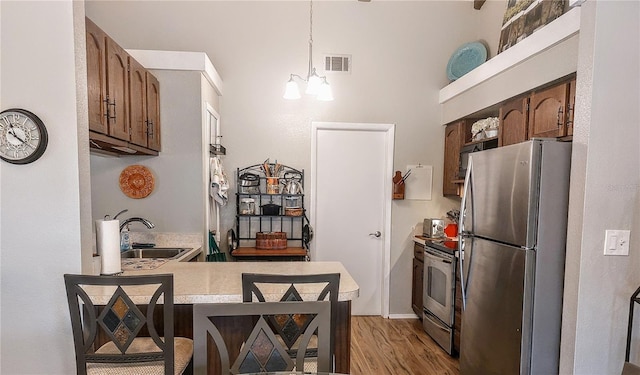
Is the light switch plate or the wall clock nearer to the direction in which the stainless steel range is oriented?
the wall clock

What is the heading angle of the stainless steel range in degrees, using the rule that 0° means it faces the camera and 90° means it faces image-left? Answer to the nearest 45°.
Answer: approximately 45°

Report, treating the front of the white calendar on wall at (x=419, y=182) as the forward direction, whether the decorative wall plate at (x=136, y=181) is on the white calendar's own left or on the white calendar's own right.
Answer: on the white calendar's own right

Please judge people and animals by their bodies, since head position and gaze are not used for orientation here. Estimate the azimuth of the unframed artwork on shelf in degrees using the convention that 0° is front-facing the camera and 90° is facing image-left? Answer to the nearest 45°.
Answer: approximately 45°

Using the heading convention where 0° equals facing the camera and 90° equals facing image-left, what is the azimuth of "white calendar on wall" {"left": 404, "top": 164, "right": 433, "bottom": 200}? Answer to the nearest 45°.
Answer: approximately 0°

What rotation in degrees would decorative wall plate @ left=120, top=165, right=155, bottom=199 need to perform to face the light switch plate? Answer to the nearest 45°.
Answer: approximately 45° to its left

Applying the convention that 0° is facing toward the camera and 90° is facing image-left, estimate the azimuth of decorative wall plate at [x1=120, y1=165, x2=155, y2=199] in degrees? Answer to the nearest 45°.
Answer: approximately 0°

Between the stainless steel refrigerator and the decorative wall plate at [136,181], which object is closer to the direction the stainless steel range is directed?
the decorative wall plate
